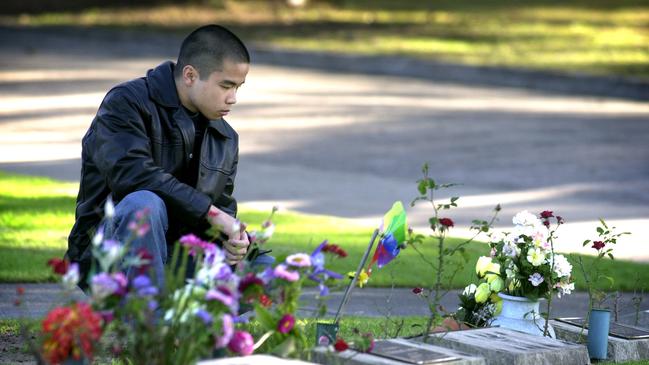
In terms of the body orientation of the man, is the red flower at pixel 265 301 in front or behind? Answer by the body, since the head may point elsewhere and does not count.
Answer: in front

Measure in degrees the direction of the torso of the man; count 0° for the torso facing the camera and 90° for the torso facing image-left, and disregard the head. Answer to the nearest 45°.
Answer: approximately 315°

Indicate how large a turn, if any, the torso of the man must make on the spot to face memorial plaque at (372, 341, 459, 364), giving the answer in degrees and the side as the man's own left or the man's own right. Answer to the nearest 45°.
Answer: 0° — they already face it

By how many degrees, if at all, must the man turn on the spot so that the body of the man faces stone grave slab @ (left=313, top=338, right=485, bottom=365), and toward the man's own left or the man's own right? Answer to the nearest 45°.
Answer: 0° — they already face it

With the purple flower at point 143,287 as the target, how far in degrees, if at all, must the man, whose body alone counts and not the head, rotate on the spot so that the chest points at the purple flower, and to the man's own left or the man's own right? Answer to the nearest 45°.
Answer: approximately 45° to the man's own right

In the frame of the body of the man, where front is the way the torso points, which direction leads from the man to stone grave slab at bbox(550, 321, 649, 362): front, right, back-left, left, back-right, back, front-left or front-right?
front-left

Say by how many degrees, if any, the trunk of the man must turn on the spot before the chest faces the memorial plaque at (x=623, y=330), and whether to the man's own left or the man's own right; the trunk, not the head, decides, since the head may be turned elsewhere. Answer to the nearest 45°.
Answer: approximately 45° to the man's own left
